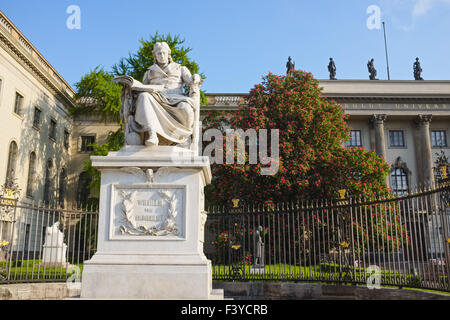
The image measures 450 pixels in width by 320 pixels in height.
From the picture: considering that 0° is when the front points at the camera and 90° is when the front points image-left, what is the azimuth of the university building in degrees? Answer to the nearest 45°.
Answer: approximately 0°

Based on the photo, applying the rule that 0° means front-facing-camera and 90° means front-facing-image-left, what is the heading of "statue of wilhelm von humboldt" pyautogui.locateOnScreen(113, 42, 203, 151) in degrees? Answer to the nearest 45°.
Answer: approximately 0°

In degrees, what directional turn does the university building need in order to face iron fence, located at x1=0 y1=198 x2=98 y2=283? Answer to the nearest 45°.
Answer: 0° — it already faces it

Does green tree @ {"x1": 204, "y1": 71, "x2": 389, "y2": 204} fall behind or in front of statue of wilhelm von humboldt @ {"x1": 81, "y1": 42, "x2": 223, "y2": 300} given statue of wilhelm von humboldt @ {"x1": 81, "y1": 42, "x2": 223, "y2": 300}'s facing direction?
behind

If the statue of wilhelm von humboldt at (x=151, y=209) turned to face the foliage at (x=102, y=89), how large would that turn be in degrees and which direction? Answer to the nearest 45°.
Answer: approximately 180°

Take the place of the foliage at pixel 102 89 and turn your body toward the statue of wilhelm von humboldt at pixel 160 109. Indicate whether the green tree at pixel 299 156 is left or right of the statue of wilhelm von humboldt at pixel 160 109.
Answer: left
